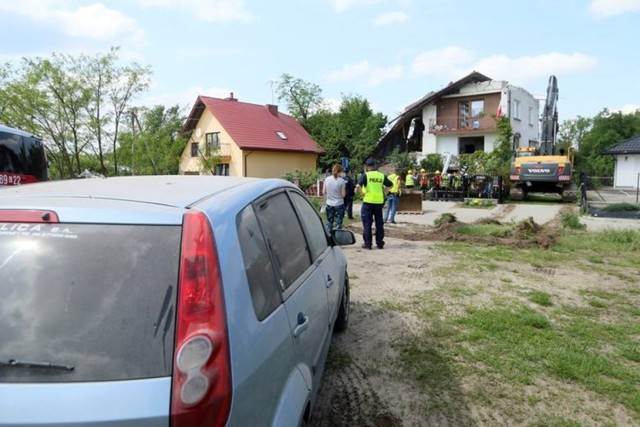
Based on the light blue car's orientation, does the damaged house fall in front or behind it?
in front

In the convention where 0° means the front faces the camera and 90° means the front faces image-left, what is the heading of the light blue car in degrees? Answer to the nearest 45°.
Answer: approximately 225°

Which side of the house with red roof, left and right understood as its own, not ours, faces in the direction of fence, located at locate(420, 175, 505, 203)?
left

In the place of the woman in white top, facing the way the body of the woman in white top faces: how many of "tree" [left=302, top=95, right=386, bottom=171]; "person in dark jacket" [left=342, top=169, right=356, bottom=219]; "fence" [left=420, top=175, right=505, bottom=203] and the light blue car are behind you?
1

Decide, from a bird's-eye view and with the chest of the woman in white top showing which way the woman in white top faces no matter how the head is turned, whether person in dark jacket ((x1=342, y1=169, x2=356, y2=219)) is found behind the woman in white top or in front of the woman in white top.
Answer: in front

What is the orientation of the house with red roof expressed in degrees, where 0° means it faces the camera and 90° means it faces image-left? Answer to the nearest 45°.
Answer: approximately 45°

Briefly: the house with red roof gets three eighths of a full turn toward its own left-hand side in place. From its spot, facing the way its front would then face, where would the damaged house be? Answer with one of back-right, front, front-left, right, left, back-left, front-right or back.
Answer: front

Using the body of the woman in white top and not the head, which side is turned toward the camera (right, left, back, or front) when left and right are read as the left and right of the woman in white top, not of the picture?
back

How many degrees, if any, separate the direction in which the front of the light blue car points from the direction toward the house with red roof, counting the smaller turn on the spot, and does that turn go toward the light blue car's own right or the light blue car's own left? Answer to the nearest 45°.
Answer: approximately 45° to the light blue car's own left

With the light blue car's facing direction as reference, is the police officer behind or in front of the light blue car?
in front

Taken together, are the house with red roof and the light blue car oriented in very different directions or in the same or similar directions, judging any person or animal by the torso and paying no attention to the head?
very different directions

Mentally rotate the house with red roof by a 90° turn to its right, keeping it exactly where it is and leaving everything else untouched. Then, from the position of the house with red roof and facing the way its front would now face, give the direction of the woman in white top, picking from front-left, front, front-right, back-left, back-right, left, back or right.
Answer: back-left
